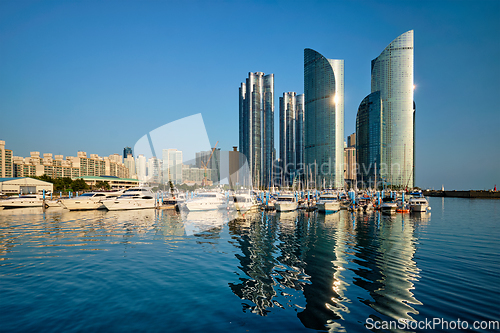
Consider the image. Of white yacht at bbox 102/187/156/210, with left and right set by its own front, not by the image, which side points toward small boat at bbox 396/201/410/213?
back

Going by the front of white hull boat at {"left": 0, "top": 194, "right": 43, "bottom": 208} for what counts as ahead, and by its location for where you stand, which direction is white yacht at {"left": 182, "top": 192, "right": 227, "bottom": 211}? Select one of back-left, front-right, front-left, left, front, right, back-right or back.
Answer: back-left

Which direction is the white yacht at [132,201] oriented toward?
to the viewer's left

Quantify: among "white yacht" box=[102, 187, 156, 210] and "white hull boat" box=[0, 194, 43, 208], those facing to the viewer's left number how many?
2

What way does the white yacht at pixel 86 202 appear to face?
to the viewer's left

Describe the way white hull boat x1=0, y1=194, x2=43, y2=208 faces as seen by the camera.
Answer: facing to the left of the viewer

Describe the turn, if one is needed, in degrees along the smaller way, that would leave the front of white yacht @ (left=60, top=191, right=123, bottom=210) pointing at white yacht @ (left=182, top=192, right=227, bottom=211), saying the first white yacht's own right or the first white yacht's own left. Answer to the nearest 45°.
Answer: approximately 135° to the first white yacht's own left

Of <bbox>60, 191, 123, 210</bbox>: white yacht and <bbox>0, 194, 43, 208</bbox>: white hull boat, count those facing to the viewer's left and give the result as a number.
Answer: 2
